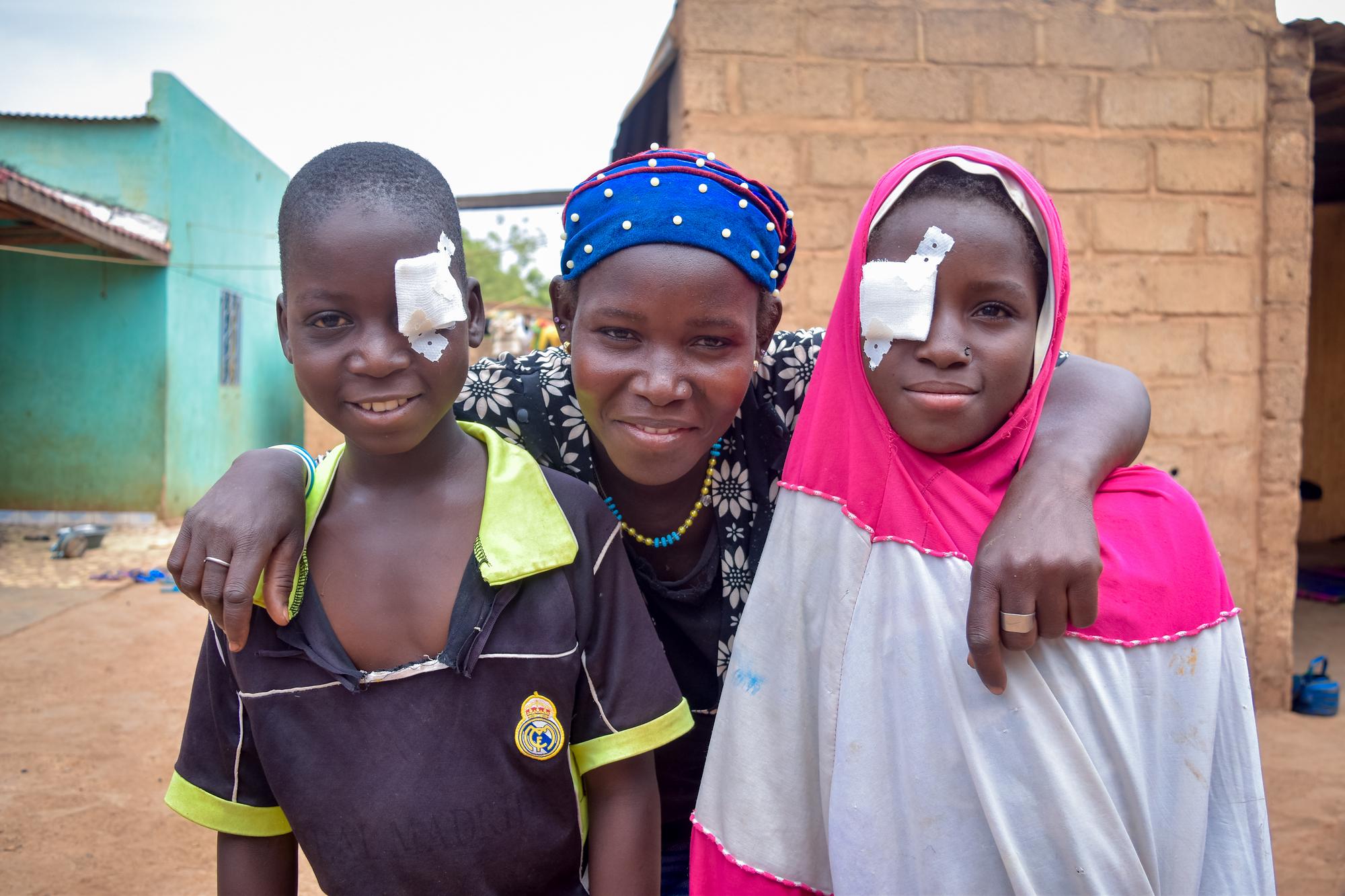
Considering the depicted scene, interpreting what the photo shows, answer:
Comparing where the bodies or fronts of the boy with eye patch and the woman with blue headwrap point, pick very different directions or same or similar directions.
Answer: same or similar directions

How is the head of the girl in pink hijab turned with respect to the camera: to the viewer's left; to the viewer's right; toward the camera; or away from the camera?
toward the camera

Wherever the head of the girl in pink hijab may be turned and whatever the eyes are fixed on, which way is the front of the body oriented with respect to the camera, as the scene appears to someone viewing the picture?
toward the camera

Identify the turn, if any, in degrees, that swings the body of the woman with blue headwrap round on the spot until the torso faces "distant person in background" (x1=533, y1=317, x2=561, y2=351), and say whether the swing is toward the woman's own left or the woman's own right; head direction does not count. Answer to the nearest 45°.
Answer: approximately 180°

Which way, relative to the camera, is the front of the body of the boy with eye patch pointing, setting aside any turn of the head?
toward the camera

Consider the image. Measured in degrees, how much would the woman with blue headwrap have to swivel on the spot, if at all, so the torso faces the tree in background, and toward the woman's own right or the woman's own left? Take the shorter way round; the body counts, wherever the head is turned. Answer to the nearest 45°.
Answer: approximately 180°

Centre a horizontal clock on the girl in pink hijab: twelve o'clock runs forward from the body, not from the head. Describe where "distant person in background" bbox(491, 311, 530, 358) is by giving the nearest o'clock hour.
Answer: The distant person in background is roughly at 5 o'clock from the girl in pink hijab.

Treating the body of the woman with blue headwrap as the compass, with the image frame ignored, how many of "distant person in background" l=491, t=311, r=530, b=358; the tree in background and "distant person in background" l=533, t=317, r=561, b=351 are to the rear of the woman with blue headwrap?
3

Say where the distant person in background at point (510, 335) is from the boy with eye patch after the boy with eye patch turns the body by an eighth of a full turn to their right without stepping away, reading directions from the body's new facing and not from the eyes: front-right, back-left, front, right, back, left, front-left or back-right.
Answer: back-right

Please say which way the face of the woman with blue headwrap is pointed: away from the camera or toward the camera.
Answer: toward the camera

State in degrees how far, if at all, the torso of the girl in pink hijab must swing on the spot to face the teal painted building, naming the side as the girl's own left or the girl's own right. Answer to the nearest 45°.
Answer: approximately 135° to the girl's own right

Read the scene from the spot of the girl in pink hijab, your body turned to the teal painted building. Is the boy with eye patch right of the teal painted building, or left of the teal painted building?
left

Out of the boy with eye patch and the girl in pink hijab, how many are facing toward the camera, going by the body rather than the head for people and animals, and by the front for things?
2
